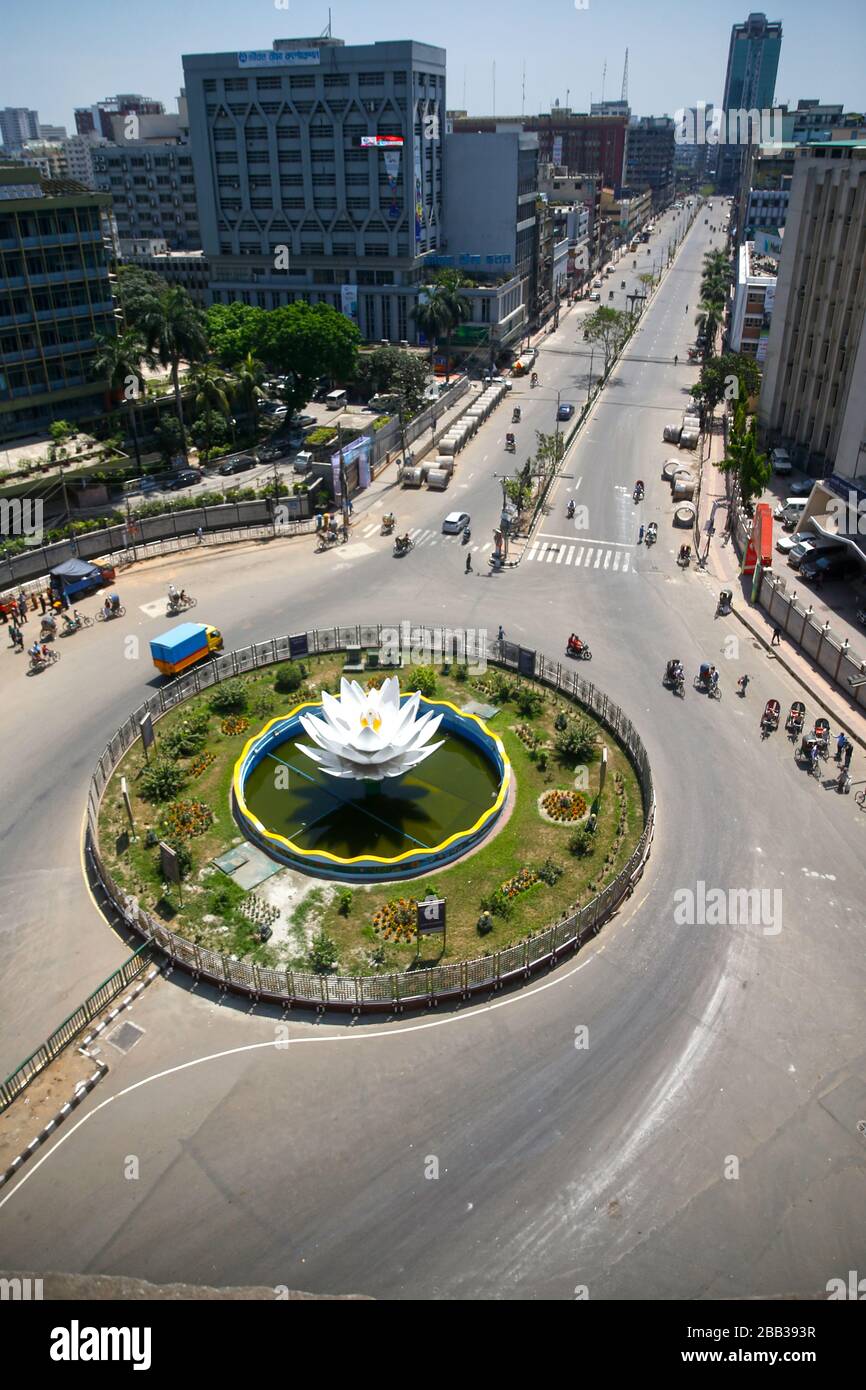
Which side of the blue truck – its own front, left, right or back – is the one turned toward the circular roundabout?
right

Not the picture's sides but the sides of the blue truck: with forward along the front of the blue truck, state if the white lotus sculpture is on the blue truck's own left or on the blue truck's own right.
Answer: on the blue truck's own right

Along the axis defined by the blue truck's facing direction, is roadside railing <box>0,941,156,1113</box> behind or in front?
behind

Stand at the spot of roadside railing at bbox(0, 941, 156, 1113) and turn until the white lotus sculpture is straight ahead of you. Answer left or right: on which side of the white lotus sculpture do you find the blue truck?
left

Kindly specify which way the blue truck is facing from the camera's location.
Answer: facing away from the viewer and to the right of the viewer

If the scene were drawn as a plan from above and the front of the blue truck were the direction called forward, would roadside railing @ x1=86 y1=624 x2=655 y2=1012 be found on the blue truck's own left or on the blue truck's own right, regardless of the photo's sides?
on the blue truck's own right
